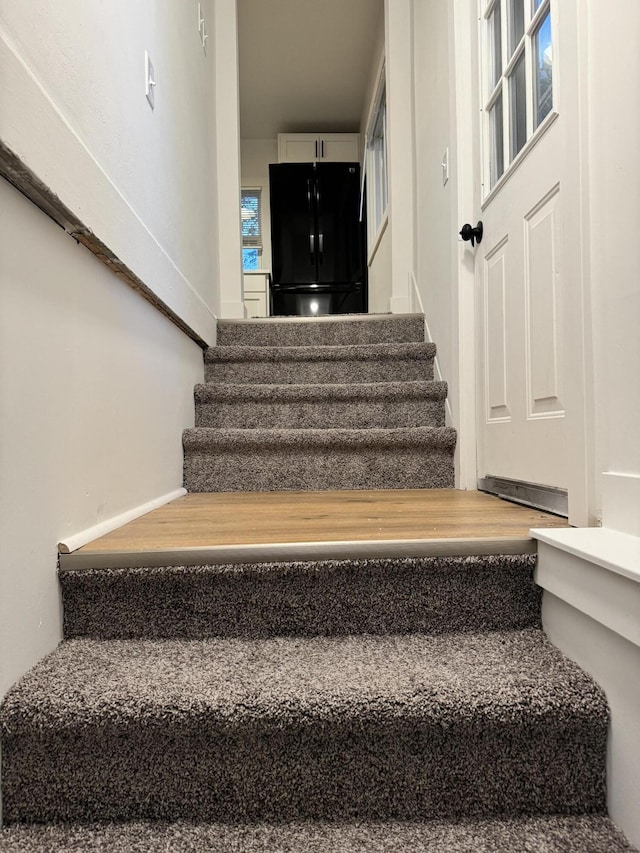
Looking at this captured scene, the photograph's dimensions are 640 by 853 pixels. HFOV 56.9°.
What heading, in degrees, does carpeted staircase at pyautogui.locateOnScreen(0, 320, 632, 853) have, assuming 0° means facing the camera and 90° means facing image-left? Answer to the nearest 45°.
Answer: approximately 0°

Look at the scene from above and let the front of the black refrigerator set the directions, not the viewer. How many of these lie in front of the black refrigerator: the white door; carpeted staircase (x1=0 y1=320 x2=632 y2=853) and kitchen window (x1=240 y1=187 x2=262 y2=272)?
2

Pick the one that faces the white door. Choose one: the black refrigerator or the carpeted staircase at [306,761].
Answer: the black refrigerator

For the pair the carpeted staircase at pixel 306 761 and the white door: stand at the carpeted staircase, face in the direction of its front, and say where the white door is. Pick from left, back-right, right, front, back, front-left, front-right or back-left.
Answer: back-left

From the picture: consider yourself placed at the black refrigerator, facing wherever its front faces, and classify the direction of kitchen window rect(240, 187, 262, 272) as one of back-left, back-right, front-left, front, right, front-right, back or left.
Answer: back-right

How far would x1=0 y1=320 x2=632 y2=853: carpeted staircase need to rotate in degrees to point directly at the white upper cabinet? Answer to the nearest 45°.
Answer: approximately 180°

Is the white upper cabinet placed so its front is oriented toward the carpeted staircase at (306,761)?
yes

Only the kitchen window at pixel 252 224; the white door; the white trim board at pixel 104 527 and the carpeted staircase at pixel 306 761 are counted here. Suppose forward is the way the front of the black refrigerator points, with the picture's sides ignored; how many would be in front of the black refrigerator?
3

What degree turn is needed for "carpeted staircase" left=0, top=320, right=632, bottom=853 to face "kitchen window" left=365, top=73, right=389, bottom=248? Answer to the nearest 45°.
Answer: approximately 180°
